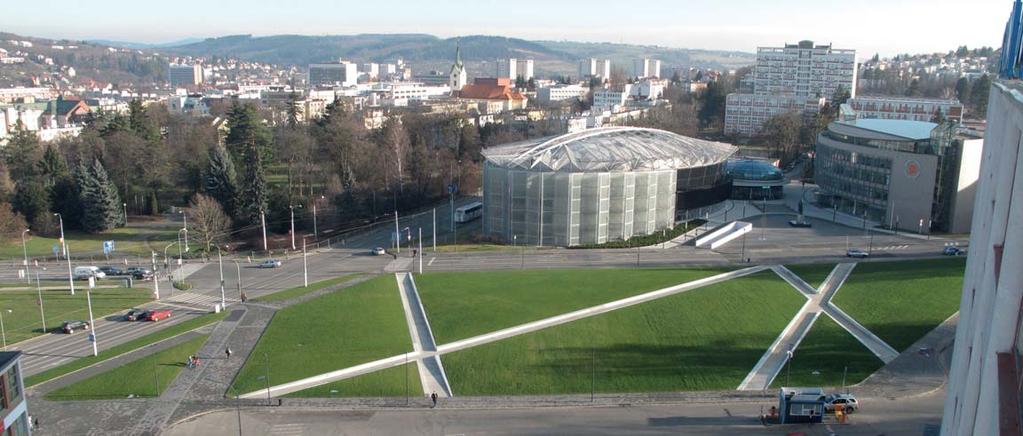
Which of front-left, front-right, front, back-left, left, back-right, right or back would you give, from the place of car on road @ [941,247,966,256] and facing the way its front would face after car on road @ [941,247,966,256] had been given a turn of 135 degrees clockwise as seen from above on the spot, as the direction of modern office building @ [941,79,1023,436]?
front-left

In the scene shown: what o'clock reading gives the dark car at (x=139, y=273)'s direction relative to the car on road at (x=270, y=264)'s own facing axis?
The dark car is roughly at 12 o'clock from the car on road.

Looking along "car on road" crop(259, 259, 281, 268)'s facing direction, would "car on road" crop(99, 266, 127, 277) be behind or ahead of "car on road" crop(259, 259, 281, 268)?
ahead

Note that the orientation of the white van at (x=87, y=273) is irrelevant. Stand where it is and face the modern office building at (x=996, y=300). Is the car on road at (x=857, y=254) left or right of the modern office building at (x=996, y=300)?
left

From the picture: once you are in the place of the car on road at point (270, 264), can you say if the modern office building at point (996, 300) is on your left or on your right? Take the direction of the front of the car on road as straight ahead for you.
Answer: on your left

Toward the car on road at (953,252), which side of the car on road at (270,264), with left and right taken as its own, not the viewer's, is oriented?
back

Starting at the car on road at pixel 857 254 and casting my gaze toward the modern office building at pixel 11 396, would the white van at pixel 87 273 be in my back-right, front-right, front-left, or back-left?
front-right

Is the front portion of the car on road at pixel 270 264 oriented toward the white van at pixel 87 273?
yes

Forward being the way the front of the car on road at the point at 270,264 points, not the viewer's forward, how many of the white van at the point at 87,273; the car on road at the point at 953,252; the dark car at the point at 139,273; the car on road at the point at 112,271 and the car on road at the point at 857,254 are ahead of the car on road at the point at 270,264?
3

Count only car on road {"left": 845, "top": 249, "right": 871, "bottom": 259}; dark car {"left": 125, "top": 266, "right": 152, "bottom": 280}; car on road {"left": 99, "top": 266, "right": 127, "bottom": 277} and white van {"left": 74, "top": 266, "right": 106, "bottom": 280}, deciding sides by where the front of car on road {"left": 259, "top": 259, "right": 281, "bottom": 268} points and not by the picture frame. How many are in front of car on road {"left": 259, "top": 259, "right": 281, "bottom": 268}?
3

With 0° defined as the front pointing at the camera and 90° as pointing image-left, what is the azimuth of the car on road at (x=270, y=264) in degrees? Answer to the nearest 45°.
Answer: approximately 90°

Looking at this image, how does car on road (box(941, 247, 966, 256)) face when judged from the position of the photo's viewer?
facing to the left of the viewer
